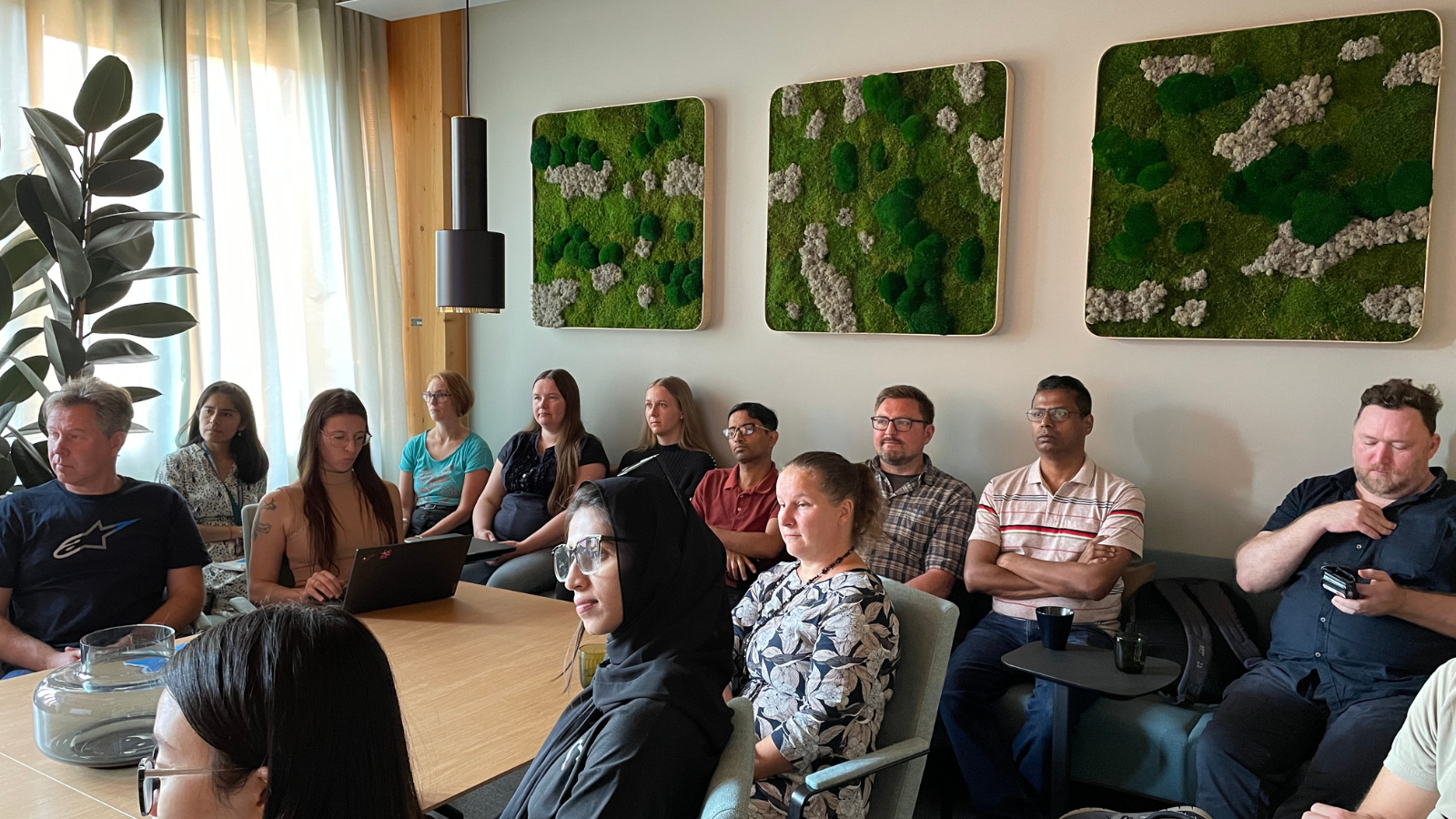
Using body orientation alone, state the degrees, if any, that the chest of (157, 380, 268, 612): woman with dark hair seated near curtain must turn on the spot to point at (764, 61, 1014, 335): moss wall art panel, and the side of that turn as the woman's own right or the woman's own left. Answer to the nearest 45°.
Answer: approximately 45° to the woman's own left

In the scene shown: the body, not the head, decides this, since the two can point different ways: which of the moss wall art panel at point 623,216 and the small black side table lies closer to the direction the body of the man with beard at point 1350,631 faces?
the small black side table

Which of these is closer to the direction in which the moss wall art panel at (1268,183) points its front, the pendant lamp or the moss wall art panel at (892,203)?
the pendant lamp

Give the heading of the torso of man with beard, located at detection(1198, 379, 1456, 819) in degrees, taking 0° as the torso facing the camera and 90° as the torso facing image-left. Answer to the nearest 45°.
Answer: approximately 45°

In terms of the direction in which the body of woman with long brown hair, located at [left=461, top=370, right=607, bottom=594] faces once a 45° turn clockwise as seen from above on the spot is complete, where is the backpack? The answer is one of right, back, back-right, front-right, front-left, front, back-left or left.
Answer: back-left
